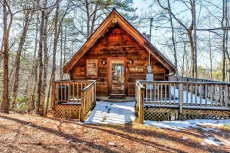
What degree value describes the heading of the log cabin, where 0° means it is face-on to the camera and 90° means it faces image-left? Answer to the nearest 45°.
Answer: approximately 0°
